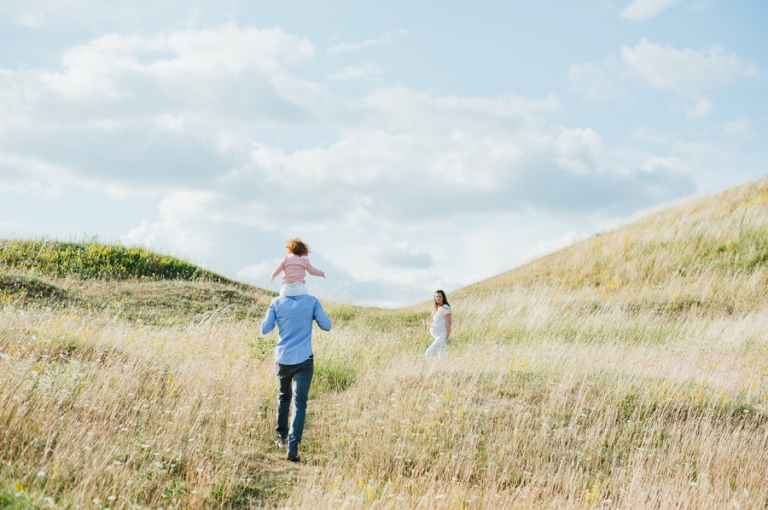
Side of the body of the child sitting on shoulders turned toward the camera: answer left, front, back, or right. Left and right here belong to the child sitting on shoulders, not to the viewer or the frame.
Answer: back

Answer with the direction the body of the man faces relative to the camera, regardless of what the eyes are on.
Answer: away from the camera

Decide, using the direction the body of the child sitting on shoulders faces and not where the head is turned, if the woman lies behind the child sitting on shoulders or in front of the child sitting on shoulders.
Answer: in front

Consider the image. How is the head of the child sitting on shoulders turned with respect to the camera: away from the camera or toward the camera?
away from the camera
